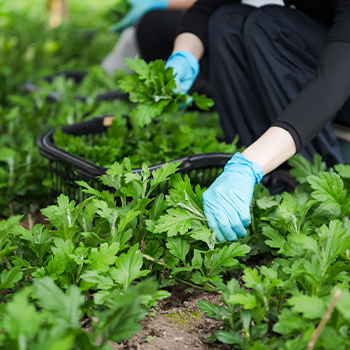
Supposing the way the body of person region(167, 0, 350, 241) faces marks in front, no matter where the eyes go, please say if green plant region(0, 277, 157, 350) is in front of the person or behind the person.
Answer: in front

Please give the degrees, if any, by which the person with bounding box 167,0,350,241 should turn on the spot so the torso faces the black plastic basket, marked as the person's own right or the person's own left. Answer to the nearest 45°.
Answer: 0° — they already face it

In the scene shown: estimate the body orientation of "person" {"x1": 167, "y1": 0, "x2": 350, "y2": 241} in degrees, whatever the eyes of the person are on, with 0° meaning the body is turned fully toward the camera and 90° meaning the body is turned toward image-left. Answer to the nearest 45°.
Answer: approximately 45°

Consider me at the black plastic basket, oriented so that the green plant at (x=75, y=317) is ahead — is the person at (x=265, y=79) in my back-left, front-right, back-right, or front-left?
back-left
